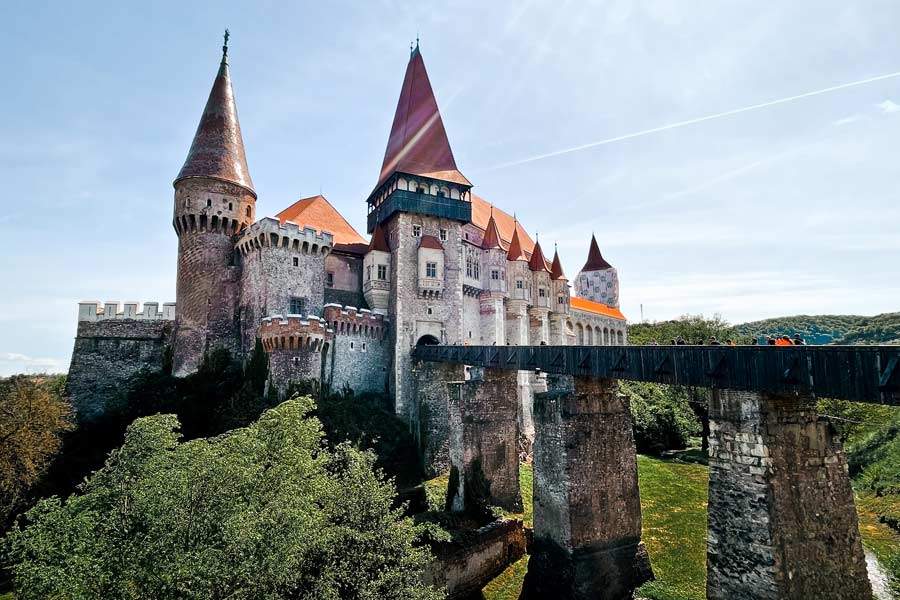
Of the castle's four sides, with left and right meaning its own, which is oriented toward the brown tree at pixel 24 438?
right

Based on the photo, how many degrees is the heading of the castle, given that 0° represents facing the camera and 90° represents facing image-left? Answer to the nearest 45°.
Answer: approximately 315°

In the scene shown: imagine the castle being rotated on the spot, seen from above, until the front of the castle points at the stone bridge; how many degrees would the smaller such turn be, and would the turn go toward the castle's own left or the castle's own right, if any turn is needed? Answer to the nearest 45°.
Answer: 0° — it already faces it

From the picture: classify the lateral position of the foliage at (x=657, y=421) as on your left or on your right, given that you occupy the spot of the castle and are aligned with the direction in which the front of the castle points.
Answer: on your left

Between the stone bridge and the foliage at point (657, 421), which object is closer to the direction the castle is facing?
the stone bridge

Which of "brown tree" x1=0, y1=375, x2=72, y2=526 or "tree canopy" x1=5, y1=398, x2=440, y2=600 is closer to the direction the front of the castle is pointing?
the tree canopy

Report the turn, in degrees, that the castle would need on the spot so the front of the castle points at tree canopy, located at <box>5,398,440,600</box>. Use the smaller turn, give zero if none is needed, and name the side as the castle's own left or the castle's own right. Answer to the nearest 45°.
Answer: approximately 45° to the castle's own right

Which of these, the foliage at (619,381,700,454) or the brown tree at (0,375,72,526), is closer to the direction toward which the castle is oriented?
the foliage

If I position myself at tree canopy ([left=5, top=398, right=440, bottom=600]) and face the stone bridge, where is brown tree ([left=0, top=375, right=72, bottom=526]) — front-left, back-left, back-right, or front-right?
back-left
